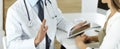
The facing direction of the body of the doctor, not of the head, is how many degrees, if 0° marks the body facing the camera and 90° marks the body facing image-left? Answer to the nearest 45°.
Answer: approximately 315°
